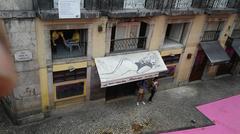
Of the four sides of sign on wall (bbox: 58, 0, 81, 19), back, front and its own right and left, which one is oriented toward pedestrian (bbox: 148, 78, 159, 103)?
left

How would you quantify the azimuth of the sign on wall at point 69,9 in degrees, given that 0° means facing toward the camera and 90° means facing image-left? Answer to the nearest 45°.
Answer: approximately 0°
